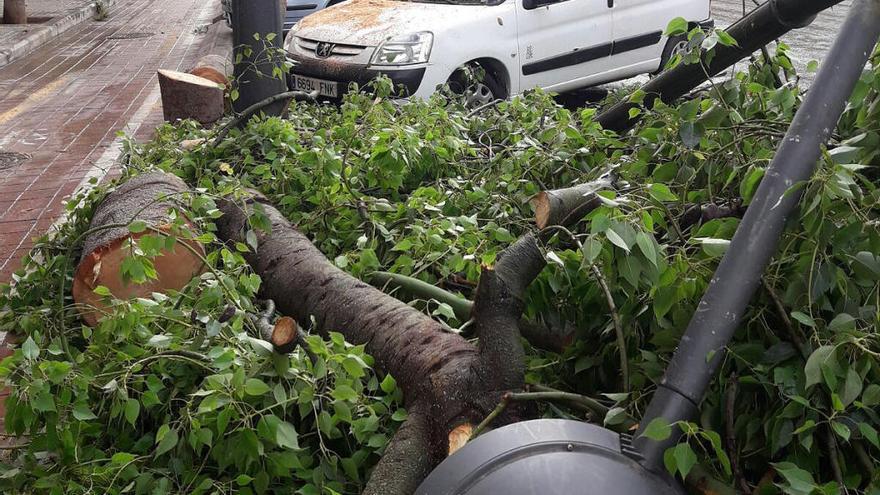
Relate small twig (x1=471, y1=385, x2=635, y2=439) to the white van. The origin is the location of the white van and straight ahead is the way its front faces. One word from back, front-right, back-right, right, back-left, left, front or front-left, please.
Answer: front-left

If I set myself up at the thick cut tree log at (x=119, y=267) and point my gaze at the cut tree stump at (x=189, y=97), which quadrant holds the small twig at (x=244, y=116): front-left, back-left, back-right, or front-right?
front-right

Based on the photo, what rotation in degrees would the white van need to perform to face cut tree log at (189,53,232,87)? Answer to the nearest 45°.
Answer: approximately 45° to its right

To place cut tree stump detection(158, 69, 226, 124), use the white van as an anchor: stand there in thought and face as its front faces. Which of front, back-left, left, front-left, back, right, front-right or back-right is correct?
front

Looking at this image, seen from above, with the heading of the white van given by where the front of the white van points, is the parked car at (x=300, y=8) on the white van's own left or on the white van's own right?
on the white van's own right

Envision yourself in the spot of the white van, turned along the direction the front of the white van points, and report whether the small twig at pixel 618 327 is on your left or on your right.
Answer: on your left

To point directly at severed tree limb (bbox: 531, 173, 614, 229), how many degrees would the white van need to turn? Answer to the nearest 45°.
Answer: approximately 45° to its left

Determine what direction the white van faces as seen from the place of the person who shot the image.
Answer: facing the viewer and to the left of the viewer

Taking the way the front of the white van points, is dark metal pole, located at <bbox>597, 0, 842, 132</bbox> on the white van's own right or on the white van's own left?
on the white van's own left

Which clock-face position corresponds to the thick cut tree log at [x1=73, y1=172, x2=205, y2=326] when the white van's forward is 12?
The thick cut tree log is roughly at 11 o'clock from the white van.

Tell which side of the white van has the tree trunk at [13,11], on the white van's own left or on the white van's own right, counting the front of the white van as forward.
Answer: on the white van's own right

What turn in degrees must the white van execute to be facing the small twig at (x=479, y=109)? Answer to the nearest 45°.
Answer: approximately 45° to its left
